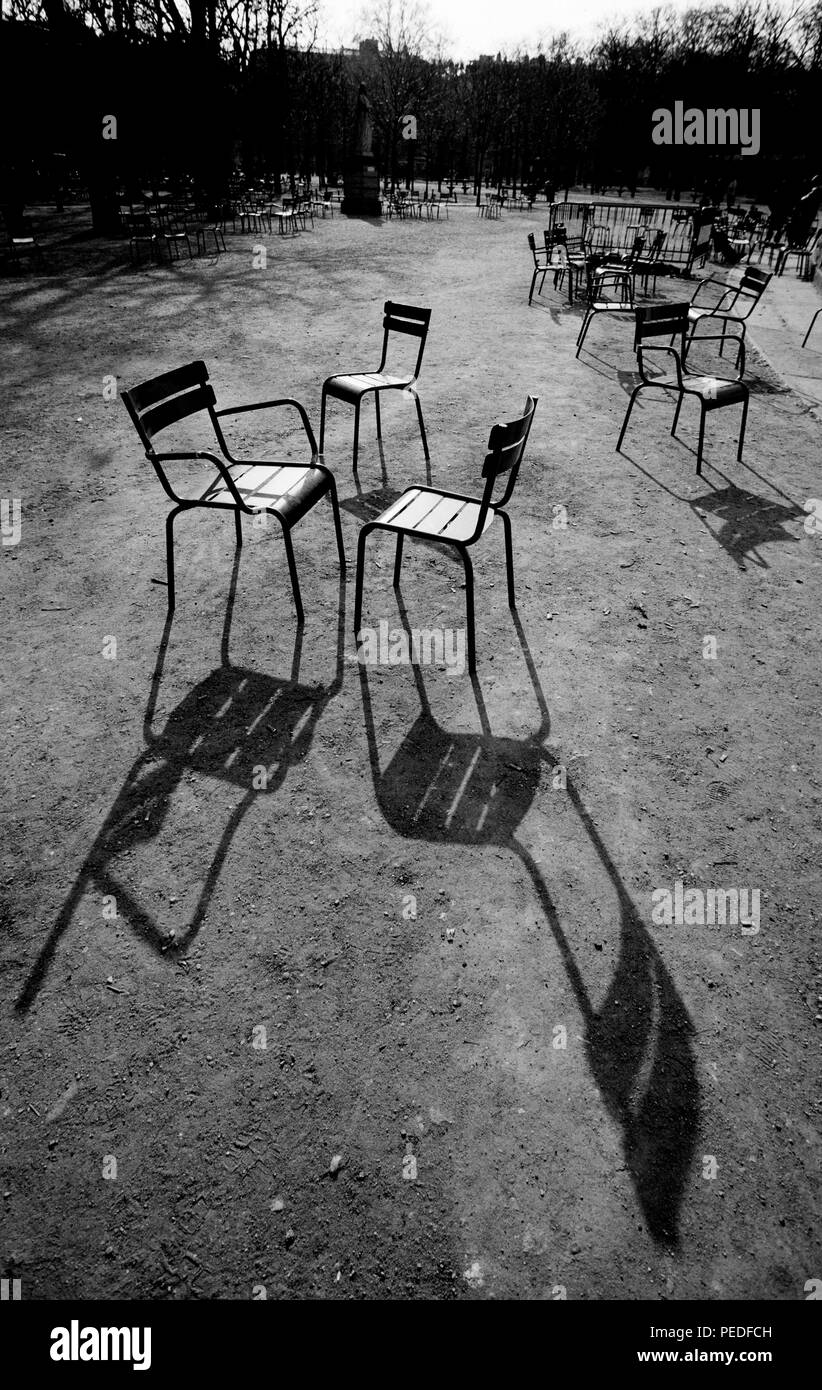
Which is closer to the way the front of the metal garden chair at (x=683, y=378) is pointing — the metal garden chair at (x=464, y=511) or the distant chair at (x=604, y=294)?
the metal garden chair

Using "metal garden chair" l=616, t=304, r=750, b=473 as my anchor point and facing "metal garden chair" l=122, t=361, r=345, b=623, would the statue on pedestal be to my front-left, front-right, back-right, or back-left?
back-right

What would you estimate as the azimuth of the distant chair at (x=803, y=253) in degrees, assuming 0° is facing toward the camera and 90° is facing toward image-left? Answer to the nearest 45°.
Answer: approximately 90°

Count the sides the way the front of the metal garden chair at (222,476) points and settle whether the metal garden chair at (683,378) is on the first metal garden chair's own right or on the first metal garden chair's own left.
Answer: on the first metal garden chair's own left

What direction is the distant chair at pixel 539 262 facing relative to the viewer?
to the viewer's right

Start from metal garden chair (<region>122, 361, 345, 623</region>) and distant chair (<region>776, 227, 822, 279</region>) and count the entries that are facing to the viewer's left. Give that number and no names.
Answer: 1

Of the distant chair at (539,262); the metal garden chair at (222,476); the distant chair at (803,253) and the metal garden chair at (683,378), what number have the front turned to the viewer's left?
1

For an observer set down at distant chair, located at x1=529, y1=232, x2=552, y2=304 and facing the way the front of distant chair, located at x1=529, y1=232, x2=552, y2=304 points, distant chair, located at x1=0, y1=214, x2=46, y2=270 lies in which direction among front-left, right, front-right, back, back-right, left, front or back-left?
back
